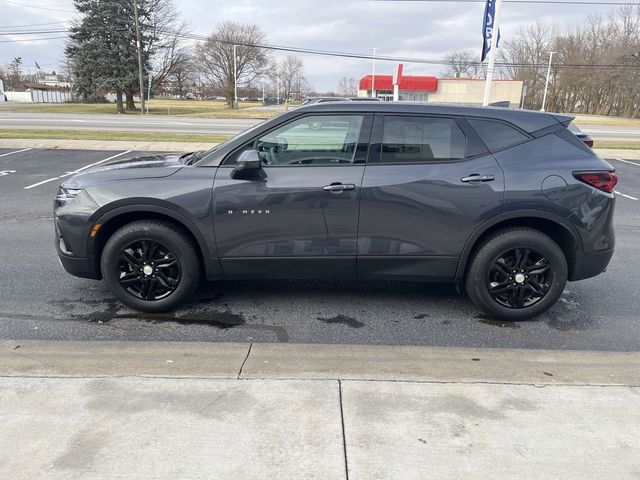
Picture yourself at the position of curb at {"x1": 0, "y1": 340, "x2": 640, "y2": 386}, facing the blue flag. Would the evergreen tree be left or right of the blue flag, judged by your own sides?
left

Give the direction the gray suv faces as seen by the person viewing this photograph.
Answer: facing to the left of the viewer

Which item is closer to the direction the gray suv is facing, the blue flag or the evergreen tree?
the evergreen tree

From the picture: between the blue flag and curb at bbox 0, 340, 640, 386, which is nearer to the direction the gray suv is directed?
the curb

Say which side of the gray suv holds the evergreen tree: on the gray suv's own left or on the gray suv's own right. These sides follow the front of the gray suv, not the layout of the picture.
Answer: on the gray suv's own right

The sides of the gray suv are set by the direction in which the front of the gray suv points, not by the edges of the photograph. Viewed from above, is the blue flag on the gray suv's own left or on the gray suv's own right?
on the gray suv's own right

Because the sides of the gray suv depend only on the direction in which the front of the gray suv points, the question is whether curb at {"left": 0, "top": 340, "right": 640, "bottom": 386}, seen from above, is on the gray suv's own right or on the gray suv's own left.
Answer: on the gray suv's own left
